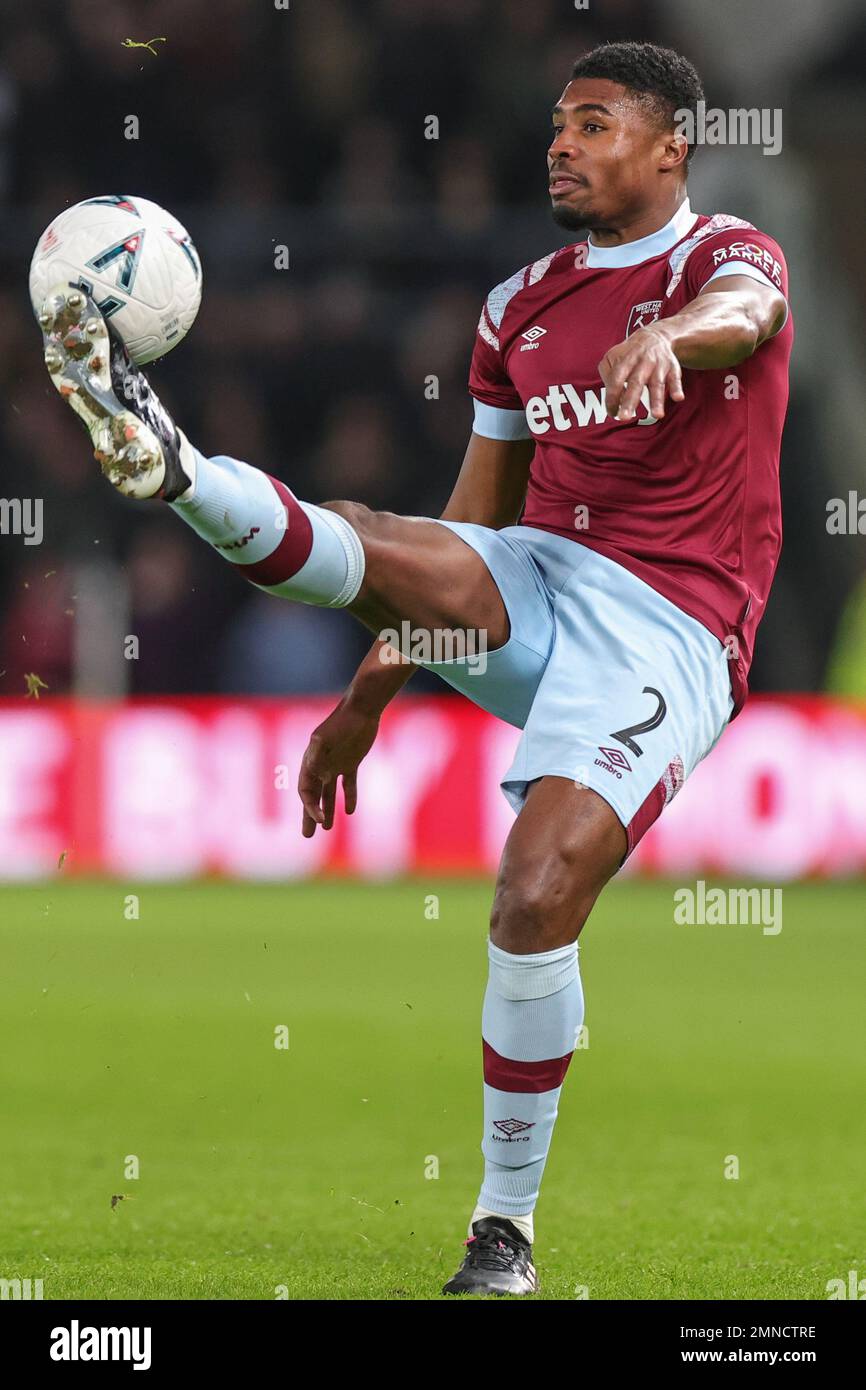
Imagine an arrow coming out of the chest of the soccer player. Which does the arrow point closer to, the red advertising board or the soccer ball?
the soccer ball

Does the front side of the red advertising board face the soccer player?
yes

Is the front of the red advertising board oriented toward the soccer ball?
yes

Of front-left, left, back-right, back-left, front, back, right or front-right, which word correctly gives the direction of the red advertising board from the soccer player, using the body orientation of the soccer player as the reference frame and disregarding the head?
back-right

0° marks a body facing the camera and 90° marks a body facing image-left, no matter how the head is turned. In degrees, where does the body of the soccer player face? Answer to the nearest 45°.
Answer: approximately 45°

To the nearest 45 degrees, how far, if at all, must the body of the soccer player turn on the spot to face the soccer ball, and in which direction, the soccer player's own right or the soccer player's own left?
0° — they already face it
